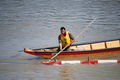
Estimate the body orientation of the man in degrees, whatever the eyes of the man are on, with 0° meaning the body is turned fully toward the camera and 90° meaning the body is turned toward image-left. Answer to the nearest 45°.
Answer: approximately 45°
